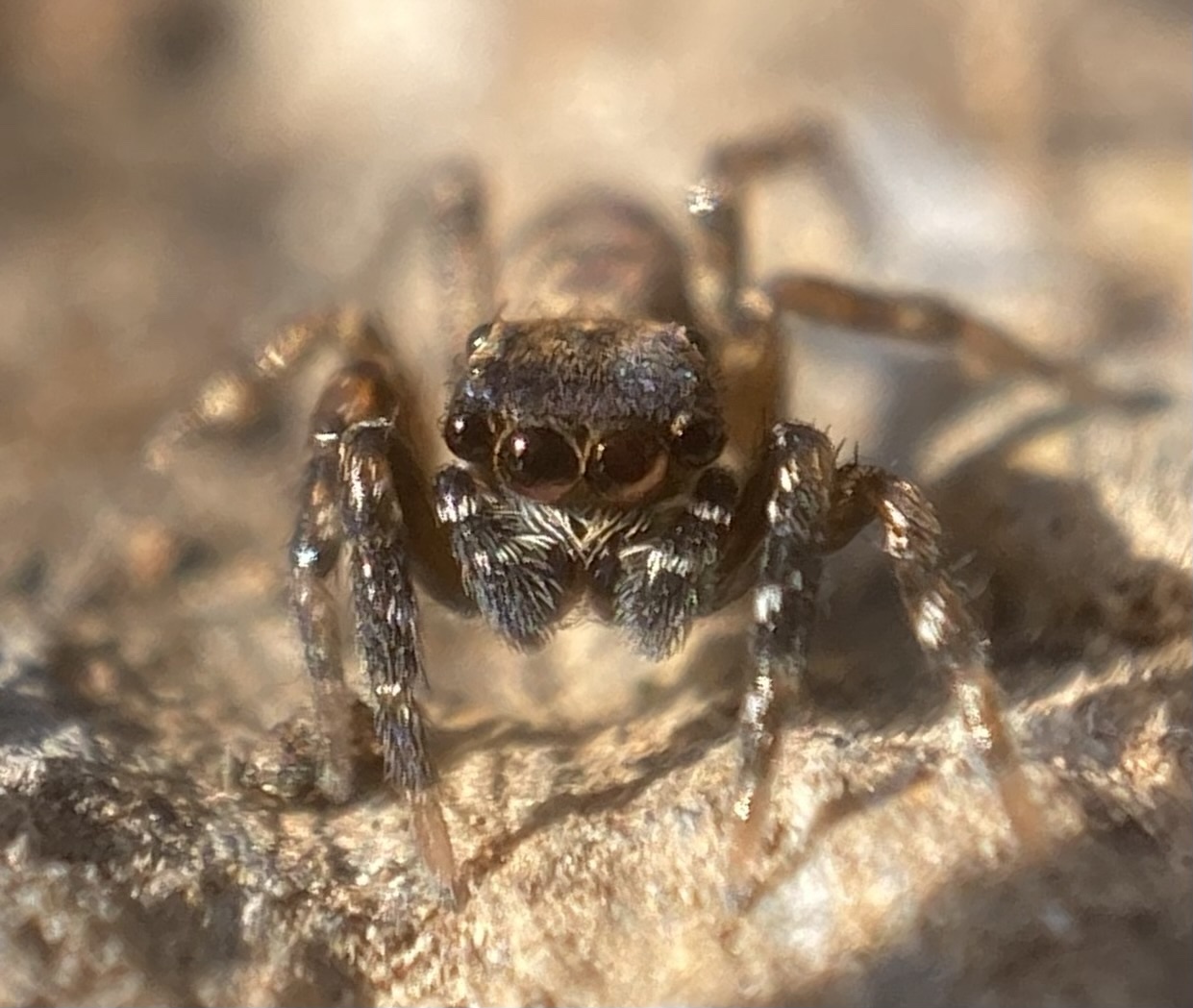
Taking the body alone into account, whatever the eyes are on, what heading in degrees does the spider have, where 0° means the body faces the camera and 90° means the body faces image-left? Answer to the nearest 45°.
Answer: approximately 0°
